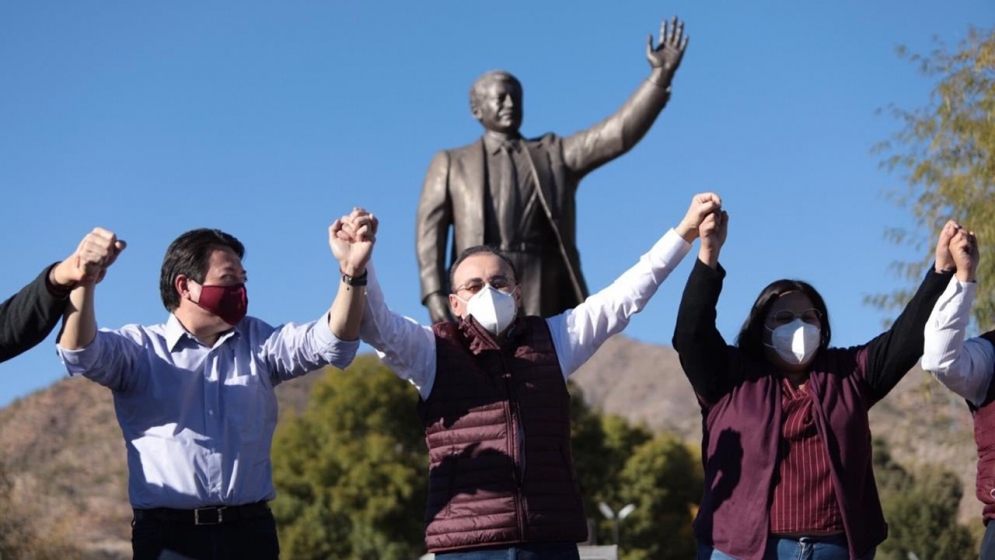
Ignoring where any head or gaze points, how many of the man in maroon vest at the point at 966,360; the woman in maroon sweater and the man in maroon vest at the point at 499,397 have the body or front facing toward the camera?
3

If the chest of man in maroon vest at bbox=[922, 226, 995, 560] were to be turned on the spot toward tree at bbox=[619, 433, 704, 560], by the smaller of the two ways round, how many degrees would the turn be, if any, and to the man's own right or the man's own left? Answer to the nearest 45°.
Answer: approximately 180°

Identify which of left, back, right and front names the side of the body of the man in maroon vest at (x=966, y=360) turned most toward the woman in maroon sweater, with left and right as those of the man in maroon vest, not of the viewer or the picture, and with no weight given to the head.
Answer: right

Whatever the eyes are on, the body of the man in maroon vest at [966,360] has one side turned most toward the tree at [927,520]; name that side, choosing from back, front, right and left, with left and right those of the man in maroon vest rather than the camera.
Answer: back

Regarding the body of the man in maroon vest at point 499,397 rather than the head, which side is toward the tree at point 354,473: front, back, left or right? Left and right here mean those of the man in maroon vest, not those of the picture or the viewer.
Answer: back

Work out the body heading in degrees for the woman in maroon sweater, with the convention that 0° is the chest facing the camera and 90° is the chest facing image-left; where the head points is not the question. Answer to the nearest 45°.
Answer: approximately 0°

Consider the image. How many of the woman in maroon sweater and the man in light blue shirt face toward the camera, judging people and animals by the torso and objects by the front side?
2

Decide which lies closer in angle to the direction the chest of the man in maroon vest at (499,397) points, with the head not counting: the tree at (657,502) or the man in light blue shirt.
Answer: the man in light blue shirt

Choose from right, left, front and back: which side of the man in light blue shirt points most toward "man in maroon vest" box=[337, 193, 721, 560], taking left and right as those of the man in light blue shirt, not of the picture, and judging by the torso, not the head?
left

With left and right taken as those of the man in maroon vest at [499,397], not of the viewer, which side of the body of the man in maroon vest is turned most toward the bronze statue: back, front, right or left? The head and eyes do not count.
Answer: back

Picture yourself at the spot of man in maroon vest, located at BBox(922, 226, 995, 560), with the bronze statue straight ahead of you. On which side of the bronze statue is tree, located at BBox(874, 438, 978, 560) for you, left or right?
right
